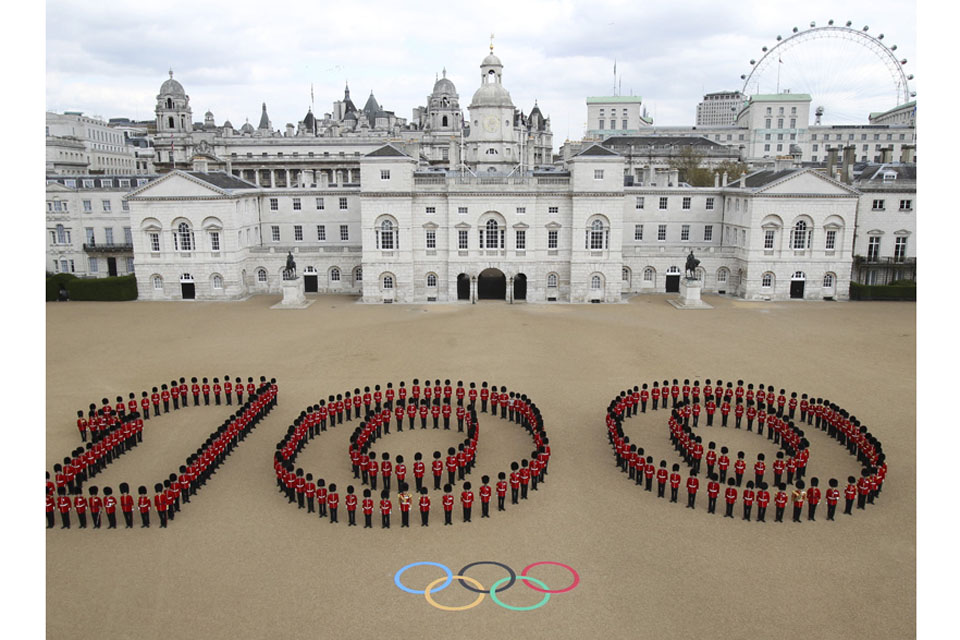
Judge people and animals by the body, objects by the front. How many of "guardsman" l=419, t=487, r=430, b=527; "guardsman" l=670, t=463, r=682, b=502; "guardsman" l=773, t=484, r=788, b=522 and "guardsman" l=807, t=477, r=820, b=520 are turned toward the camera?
4

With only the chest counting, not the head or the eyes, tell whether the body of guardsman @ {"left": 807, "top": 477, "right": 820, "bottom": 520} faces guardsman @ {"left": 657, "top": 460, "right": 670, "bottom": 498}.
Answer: no

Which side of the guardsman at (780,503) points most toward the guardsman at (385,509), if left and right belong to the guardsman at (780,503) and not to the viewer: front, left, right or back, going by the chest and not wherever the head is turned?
right

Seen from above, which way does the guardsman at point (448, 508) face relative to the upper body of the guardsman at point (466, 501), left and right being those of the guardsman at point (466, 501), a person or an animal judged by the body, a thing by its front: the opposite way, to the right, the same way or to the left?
the same way

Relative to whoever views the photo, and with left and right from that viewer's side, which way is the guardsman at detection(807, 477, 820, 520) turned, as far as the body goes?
facing the viewer

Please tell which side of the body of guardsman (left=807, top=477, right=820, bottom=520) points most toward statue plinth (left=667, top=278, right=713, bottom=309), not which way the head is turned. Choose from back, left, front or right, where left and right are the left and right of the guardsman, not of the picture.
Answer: back

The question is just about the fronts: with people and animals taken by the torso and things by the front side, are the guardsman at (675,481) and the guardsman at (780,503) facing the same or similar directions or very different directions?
same or similar directions

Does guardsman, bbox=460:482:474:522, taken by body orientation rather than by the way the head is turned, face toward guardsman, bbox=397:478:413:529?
no

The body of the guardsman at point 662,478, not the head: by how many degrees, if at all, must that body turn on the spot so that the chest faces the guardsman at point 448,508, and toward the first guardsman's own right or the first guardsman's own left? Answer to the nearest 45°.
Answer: approximately 45° to the first guardsman's own right

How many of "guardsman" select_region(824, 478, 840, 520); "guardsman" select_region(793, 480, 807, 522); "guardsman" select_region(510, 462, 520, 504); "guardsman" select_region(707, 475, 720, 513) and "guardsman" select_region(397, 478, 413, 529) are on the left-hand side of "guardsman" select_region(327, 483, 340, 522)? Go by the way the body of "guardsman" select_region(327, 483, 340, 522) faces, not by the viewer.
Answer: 5

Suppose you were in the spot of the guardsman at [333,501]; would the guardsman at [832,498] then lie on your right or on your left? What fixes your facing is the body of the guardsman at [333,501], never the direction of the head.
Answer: on your left

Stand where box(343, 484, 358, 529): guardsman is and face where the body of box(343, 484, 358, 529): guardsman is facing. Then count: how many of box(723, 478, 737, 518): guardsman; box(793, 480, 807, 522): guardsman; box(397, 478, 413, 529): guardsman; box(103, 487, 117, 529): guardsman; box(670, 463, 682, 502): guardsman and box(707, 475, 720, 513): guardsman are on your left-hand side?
5

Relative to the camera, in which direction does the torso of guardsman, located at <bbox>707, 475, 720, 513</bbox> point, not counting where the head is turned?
toward the camera

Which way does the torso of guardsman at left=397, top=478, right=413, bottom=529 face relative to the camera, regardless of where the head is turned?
toward the camera

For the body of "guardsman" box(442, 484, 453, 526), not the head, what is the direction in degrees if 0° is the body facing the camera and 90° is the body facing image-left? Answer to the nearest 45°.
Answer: approximately 0°

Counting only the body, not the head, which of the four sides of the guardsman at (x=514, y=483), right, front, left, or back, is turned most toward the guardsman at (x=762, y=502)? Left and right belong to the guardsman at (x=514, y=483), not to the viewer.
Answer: left

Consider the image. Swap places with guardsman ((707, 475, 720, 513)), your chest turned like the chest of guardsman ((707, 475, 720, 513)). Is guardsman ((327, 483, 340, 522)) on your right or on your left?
on your right

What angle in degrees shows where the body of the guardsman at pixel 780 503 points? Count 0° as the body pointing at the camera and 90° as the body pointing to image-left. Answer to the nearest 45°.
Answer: approximately 0°

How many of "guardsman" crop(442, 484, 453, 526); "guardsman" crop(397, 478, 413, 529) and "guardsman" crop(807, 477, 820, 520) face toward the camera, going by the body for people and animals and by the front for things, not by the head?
3
